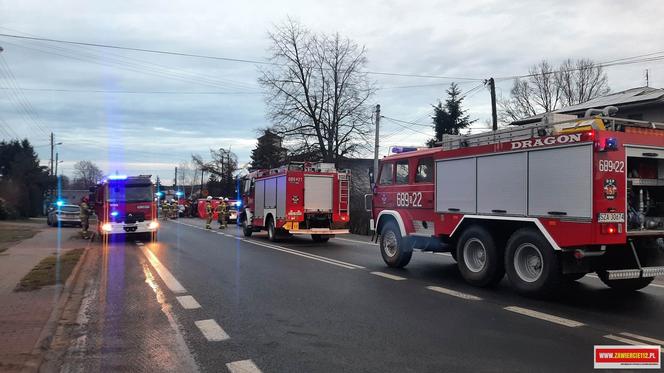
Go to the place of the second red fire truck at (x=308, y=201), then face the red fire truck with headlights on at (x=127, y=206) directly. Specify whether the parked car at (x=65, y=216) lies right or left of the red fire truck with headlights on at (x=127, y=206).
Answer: right

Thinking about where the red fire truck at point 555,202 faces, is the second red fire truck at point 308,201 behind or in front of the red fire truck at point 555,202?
in front

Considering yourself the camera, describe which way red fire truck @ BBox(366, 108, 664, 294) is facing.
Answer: facing away from the viewer and to the left of the viewer

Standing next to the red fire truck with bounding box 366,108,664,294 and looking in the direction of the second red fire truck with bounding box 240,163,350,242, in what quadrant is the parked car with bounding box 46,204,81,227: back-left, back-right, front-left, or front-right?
front-left

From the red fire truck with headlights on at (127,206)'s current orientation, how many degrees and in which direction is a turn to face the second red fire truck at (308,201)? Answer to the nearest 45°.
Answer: approximately 45° to its left

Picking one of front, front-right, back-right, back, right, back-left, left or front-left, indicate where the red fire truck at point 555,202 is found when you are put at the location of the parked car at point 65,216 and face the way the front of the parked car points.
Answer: front-left

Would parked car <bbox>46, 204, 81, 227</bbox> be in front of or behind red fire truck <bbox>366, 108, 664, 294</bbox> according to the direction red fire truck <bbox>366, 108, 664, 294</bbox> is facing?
in front

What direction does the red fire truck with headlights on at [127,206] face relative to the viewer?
toward the camera

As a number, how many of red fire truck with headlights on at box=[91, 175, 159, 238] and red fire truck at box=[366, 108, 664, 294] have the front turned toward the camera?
1

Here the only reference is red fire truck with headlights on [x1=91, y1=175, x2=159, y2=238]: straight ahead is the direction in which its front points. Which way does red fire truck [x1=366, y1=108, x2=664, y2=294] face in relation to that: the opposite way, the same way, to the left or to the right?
the opposite way

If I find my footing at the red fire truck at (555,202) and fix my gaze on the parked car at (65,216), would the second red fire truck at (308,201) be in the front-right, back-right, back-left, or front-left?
front-right
